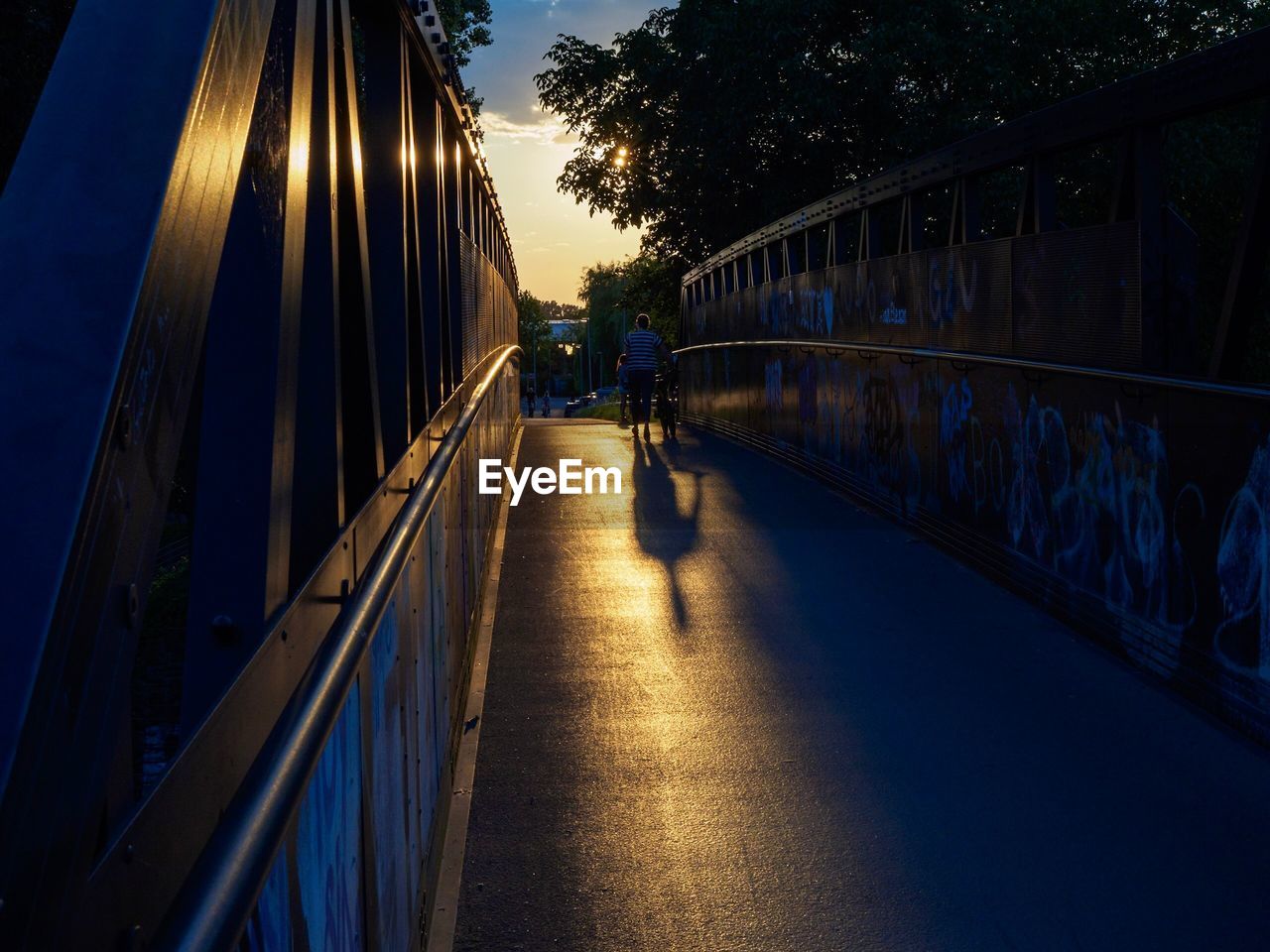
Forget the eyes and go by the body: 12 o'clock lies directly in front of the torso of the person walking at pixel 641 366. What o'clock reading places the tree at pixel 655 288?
The tree is roughly at 12 o'clock from the person walking.

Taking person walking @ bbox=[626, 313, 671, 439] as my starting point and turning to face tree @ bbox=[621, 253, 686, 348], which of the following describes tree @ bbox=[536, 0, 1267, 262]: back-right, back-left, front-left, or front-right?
front-right

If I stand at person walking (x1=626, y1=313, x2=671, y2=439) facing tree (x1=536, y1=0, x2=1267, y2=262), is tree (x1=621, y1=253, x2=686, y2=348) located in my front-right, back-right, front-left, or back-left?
front-left

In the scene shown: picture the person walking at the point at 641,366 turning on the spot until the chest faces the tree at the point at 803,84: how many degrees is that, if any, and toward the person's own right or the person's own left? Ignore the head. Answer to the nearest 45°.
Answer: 0° — they already face it

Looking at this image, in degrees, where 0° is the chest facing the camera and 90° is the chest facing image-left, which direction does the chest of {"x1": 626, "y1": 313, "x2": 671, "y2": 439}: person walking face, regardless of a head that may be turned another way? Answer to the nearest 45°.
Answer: approximately 180°

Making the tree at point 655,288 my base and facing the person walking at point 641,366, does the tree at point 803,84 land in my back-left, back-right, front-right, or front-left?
front-left
